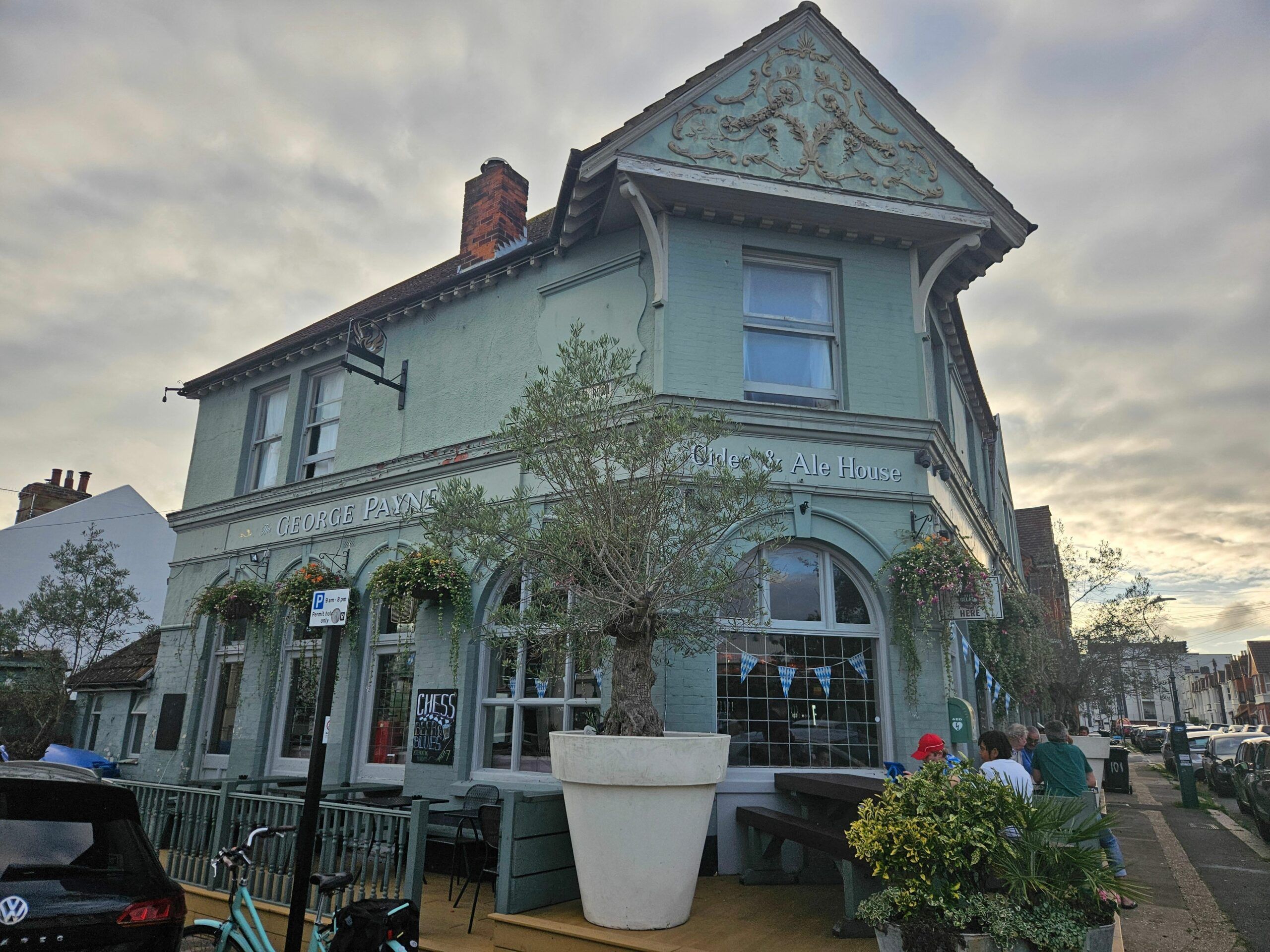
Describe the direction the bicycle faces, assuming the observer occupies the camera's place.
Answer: facing to the left of the viewer

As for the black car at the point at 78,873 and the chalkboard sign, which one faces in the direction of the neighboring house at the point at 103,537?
the black car

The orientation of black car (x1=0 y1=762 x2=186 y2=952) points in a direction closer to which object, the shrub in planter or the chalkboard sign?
the chalkboard sign

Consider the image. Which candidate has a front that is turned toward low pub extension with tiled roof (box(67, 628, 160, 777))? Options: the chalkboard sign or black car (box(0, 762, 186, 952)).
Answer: the black car

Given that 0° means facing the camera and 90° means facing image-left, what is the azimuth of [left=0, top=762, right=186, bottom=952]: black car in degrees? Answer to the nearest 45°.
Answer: approximately 180°

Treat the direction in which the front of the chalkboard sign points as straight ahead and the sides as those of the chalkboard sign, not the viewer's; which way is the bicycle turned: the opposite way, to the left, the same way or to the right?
to the right

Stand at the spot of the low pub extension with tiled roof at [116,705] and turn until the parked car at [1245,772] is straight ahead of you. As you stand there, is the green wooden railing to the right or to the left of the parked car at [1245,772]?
right

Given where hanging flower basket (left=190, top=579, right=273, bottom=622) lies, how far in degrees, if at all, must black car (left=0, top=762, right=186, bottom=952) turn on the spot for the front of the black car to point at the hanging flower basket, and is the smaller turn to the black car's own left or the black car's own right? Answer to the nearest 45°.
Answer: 0° — it already faces it

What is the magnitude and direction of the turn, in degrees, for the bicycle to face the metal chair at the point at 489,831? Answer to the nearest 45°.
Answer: approximately 135° to its right

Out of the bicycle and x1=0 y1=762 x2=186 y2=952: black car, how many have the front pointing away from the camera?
1

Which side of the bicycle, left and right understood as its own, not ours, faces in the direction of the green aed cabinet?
back
